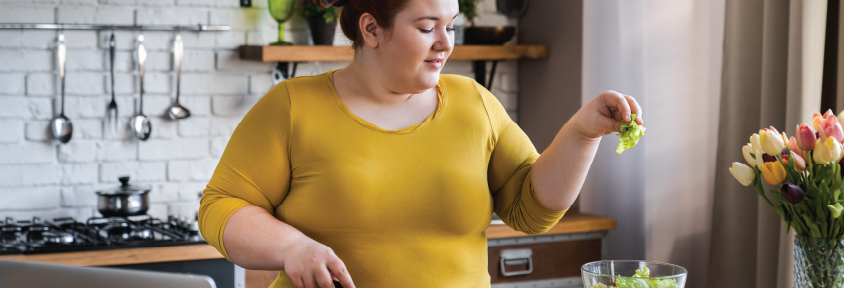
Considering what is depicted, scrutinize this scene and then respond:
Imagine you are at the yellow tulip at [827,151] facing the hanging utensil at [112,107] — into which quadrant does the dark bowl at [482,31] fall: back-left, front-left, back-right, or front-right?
front-right

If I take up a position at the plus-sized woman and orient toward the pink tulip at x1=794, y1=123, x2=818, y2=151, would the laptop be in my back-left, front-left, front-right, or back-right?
back-right

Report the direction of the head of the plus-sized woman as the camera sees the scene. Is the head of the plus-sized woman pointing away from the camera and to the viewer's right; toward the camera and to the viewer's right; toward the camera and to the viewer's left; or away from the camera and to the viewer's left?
toward the camera and to the viewer's right

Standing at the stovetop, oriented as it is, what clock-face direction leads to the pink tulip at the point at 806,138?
The pink tulip is roughly at 11 o'clock from the stovetop.

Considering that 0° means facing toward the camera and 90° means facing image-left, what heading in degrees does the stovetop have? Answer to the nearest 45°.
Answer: approximately 0°

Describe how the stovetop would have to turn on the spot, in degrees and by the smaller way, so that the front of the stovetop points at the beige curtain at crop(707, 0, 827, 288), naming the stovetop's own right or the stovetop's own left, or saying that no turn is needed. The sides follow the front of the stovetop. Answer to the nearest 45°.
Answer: approximately 45° to the stovetop's own left

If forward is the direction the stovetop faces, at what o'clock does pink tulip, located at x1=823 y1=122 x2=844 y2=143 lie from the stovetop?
The pink tulip is roughly at 11 o'clock from the stovetop.

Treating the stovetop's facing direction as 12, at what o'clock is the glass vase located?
The glass vase is roughly at 11 o'clock from the stovetop.

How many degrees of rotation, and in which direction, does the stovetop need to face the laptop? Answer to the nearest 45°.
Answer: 0° — it already faces it

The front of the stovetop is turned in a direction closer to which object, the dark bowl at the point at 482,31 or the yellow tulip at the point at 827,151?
the yellow tulip

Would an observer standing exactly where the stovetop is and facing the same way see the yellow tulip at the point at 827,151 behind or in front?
in front
